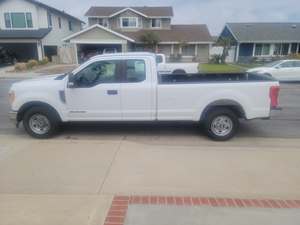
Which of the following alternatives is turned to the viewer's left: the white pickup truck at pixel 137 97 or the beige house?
the white pickup truck

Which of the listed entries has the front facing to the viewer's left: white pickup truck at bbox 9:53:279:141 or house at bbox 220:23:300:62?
the white pickup truck

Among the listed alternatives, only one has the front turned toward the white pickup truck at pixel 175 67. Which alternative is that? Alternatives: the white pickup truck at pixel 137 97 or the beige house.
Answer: the beige house

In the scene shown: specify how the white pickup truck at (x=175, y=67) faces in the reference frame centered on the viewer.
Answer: facing to the left of the viewer

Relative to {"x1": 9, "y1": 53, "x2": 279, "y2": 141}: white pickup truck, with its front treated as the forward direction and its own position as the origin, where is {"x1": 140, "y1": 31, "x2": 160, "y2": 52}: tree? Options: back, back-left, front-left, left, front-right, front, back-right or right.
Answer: right

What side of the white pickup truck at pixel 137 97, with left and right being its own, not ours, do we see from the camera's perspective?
left

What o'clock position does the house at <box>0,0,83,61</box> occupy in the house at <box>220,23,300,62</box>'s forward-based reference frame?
the house at <box>0,0,83,61</box> is roughly at 2 o'clock from the house at <box>220,23,300,62</box>.

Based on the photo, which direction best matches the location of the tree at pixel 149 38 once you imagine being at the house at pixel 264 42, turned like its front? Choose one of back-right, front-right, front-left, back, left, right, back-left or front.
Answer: front-right

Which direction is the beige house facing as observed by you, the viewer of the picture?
facing the viewer

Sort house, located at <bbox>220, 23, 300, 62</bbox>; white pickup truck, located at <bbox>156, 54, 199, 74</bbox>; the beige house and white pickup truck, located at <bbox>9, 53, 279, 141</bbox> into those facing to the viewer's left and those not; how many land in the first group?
2

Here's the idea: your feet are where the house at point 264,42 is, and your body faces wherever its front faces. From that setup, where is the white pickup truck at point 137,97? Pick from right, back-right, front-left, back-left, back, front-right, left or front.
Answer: front

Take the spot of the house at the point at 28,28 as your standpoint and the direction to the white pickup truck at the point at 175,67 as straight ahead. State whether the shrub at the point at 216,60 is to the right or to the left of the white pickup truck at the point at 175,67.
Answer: left

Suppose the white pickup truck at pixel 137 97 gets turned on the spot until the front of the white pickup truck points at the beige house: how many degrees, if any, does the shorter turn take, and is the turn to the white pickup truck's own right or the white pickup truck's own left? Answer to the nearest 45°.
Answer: approximately 90° to the white pickup truck's own right

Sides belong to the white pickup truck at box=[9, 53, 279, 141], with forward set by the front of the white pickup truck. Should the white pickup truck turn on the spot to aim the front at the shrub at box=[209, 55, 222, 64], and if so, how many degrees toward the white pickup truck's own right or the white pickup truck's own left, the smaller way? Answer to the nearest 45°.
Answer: approximately 90° to the white pickup truck's own right

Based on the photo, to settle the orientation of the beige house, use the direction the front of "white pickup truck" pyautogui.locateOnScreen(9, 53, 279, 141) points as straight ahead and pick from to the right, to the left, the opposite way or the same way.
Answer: to the left

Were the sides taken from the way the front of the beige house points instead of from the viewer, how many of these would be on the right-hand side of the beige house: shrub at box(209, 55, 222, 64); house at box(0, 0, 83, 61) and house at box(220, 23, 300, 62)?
1

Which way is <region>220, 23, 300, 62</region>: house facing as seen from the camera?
toward the camera

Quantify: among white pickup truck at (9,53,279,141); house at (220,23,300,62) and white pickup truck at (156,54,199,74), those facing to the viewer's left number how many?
2

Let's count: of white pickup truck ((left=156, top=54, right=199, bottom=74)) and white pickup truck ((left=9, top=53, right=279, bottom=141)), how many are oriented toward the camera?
0
